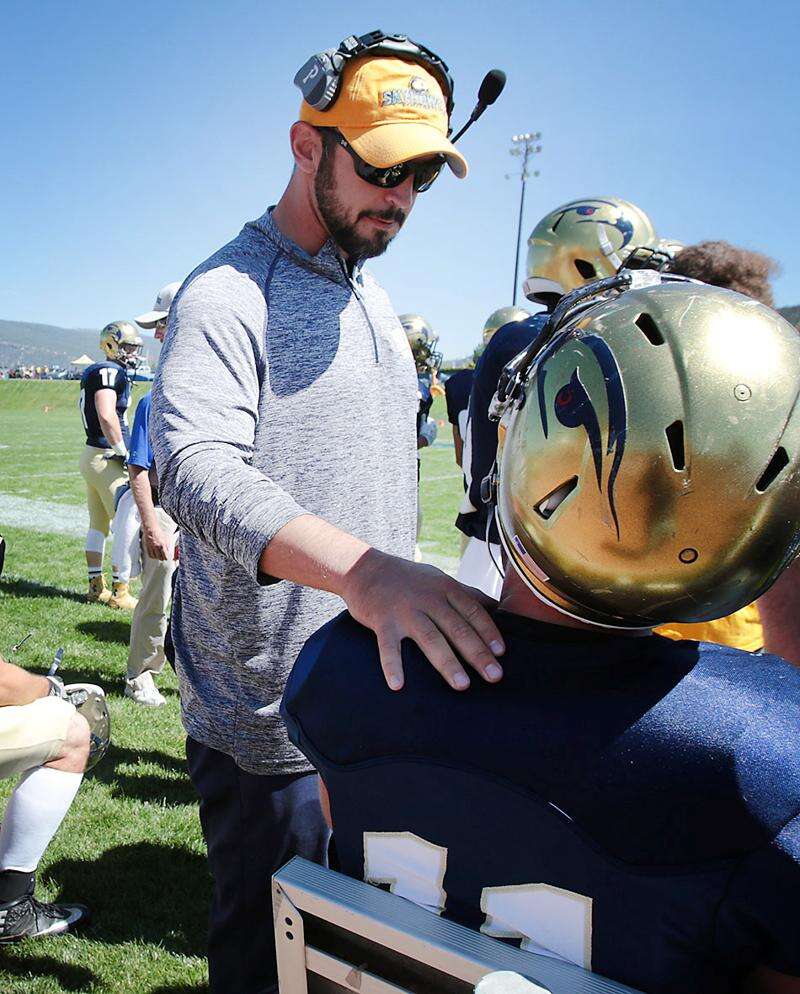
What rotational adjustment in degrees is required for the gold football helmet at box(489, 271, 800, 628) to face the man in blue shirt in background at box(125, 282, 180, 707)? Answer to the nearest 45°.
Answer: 0° — it already faces them

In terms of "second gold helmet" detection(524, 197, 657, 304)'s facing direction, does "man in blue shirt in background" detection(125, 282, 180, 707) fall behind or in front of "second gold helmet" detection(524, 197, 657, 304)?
behind

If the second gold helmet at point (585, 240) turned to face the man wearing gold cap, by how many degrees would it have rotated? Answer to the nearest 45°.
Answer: approximately 90° to its right

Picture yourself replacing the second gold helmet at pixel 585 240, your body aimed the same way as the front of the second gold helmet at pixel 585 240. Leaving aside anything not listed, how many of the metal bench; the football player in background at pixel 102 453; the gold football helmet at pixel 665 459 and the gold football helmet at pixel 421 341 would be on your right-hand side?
2

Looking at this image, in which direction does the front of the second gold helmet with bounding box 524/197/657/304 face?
to the viewer's right

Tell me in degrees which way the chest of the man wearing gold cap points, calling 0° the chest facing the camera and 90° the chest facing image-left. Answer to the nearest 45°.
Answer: approximately 315°

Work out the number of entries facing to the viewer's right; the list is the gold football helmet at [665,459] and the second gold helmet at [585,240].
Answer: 1

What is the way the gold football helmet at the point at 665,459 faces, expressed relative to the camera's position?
facing away from the viewer and to the left of the viewer

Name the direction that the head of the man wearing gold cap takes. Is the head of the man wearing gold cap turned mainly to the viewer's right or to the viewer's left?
to the viewer's right

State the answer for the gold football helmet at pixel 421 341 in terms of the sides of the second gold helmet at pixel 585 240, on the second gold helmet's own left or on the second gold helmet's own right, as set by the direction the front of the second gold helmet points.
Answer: on the second gold helmet's own left
